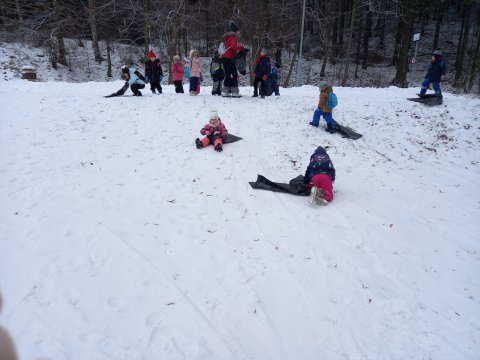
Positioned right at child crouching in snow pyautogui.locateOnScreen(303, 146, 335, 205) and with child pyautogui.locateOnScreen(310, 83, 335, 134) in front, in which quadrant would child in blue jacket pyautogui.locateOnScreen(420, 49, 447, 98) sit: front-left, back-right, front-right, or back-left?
front-right

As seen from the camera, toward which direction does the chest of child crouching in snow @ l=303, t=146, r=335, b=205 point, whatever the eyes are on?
away from the camera

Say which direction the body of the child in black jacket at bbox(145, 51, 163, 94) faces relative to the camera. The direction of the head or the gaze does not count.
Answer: toward the camera

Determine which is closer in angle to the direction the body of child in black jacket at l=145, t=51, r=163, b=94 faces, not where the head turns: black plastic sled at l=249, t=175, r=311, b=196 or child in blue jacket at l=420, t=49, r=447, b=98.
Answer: the black plastic sled

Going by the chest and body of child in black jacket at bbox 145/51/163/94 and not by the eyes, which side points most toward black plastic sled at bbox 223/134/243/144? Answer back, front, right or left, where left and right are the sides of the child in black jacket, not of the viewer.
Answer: front

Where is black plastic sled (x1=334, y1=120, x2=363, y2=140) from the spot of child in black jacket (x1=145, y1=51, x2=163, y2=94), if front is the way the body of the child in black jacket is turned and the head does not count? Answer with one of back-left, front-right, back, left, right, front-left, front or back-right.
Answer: front-left
